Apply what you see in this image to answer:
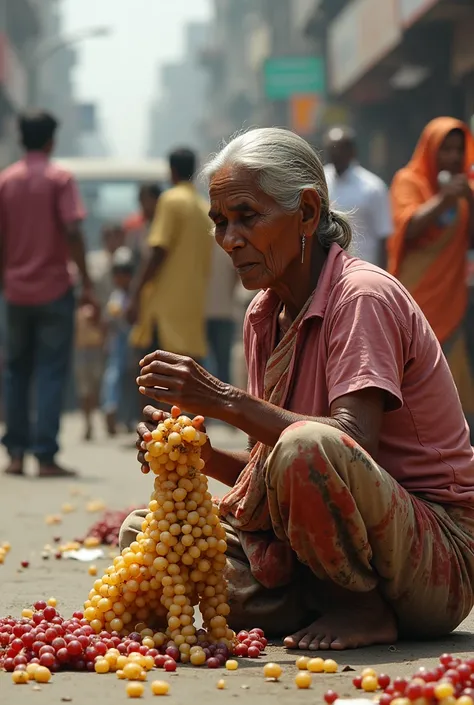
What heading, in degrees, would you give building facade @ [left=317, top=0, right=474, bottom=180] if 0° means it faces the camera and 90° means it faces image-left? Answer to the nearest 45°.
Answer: approximately 45°

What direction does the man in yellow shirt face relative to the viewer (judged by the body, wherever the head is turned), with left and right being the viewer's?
facing away from the viewer and to the left of the viewer

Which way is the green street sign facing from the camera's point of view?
toward the camera

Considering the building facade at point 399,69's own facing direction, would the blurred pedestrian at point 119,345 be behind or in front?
in front

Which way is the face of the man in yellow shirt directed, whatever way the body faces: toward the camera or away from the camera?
away from the camera

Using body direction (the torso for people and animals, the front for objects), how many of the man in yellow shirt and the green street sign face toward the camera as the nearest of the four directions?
1

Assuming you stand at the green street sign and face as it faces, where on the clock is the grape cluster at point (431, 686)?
The grape cluster is roughly at 12 o'clock from the green street sign.

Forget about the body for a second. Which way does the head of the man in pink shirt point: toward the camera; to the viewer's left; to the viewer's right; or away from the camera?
away from the camera

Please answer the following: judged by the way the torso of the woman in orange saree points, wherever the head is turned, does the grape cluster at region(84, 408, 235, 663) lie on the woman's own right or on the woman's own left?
on the woman's own right

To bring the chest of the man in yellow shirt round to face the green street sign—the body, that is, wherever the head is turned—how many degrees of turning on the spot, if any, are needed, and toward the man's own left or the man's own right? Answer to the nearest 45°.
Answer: approximately 45° to the man's own right
